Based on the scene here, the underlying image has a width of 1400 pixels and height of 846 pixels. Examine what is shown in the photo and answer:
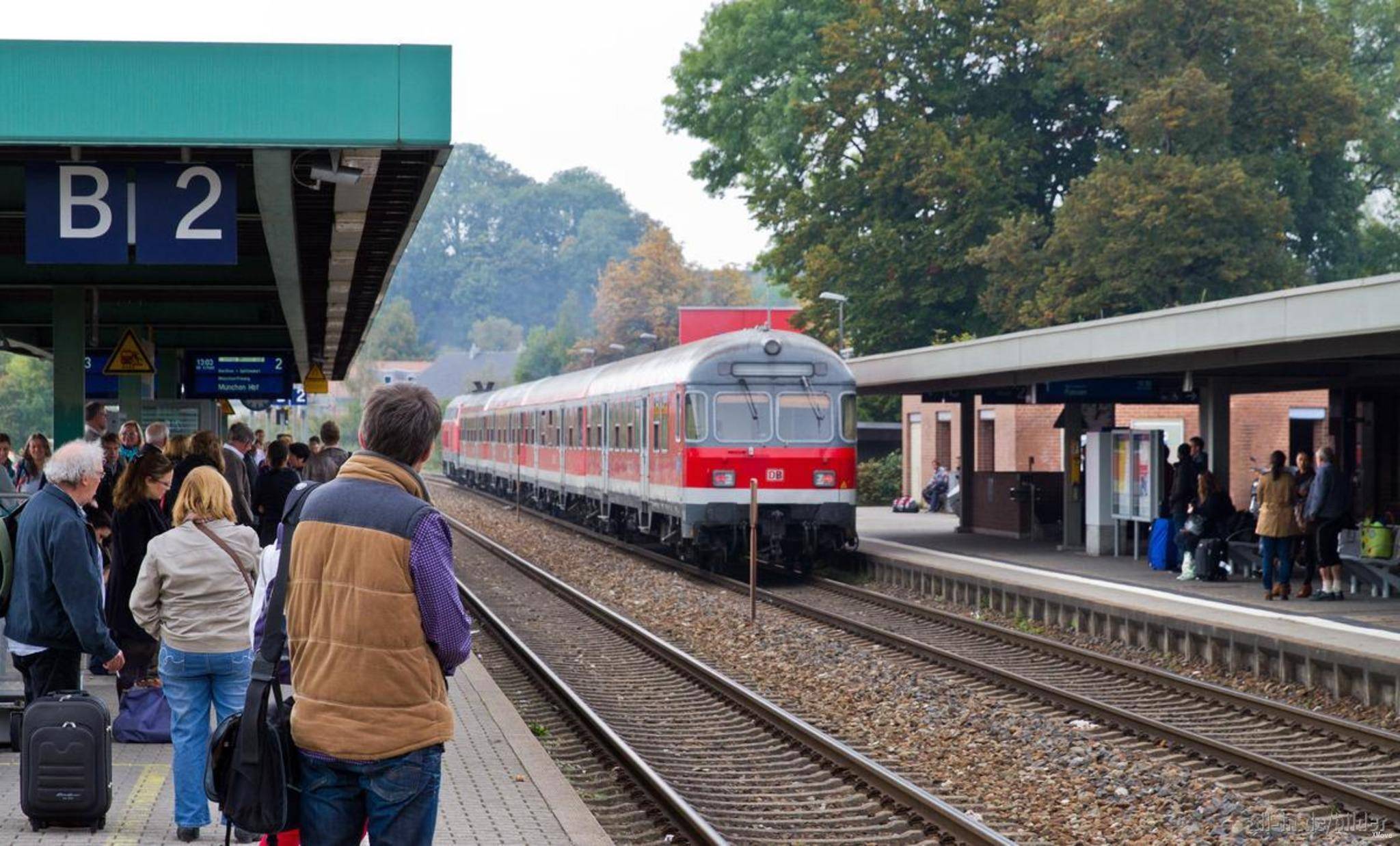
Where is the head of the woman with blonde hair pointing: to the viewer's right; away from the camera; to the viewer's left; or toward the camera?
away from the camera

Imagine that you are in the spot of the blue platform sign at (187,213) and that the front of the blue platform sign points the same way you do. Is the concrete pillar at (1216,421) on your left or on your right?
on your left

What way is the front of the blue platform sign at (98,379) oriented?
toward the camera

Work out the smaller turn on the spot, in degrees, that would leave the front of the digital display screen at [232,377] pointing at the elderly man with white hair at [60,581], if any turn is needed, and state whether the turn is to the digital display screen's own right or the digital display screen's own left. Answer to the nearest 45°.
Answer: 0° — it already faces them

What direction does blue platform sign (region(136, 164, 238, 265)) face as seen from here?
toward the camera

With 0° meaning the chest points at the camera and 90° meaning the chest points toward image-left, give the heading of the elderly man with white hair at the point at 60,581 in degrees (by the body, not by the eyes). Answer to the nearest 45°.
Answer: approximately 225°

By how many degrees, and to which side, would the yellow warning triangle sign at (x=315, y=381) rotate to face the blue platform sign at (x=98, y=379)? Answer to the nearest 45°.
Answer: approximately 45° to its right

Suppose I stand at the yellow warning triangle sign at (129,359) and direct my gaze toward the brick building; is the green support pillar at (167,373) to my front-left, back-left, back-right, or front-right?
front-left

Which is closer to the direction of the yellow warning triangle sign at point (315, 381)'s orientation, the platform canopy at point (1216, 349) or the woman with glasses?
the woman with glasses

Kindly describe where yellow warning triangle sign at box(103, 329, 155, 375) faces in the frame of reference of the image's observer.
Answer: facing the viewer

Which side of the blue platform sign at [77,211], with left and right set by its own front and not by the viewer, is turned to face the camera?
front
